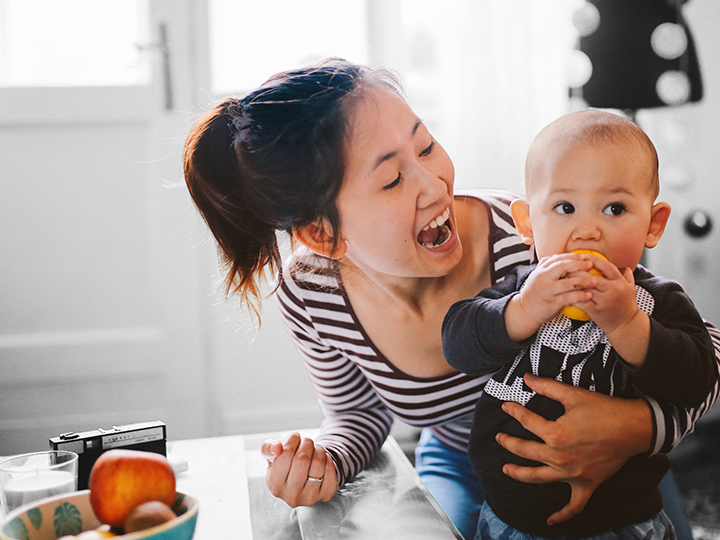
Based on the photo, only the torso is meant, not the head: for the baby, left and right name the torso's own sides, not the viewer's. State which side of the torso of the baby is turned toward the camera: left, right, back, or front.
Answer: front

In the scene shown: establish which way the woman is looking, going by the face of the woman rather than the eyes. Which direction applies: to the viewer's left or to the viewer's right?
to the viewer's right

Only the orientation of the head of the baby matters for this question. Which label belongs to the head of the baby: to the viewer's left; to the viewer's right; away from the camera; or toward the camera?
toward the camera

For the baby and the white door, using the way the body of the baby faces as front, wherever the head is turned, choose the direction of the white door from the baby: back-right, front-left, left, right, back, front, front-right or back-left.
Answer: back-right
